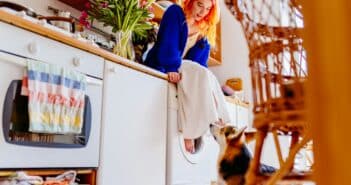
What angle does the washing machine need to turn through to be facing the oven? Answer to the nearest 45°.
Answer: approximately 90° to its right

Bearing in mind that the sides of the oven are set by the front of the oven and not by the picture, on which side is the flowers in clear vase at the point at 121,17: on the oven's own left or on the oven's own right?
on the oven's own left

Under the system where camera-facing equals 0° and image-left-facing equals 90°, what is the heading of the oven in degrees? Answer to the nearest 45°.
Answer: approximately 315°

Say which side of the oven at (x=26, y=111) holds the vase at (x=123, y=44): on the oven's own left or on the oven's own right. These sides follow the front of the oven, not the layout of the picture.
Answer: on the oven's own left

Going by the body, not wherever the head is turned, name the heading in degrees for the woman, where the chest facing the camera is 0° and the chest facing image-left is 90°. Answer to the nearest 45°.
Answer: approximately 315°

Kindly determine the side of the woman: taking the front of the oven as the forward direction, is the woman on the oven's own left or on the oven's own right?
on the oven's own left

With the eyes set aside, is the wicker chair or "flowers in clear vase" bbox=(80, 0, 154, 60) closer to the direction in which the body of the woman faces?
the wicker chair

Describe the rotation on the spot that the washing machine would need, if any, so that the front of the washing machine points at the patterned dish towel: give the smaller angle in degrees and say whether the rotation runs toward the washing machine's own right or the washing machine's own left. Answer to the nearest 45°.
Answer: approximately 90° to the washing machine's own right
